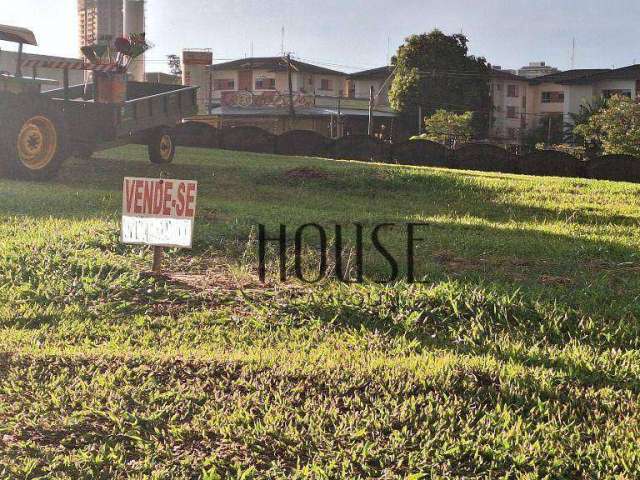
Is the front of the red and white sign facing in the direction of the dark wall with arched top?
no

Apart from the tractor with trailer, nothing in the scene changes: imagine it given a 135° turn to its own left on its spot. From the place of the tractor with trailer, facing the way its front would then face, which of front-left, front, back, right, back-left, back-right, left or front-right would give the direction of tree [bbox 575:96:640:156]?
front-left

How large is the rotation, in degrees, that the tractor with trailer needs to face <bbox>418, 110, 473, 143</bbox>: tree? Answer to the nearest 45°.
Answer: approximately 180°

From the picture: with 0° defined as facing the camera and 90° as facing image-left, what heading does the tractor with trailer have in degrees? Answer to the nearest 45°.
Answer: approximately 45°

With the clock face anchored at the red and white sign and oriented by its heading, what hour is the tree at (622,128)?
The tree is roughly at 7 o'clock from the red and white sign.

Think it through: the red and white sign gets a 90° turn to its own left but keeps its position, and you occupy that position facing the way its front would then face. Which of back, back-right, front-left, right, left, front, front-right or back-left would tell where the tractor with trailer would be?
left

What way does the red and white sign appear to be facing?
toward the camera

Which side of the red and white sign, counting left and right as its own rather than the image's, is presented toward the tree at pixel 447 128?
back

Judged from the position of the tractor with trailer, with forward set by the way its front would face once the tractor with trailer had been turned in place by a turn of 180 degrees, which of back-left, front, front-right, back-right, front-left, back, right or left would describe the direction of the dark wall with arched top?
front
